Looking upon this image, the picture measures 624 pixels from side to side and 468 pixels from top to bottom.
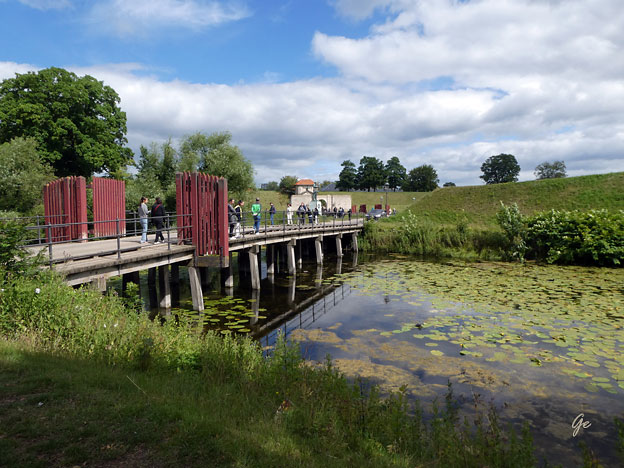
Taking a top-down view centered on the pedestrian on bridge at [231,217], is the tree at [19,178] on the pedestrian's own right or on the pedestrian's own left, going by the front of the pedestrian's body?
on the pedestrian's own right

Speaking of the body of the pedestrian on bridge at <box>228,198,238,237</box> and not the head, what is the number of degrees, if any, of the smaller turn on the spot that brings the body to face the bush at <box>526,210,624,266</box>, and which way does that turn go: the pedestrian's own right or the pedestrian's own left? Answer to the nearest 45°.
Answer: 0° — they already face it

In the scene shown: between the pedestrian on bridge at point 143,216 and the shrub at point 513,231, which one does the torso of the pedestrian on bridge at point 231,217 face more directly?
the pedestrian on bridge

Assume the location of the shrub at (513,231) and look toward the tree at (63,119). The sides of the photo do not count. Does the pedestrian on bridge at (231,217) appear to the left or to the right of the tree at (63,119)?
left

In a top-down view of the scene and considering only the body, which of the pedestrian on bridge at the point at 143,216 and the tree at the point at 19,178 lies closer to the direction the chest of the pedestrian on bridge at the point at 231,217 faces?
the pedestrian on bridge

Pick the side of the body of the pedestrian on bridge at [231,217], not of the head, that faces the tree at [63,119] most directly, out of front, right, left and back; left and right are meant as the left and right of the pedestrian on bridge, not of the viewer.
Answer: right

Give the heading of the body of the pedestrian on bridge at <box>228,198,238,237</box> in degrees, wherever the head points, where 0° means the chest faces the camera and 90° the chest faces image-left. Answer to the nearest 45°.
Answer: approximately 270°

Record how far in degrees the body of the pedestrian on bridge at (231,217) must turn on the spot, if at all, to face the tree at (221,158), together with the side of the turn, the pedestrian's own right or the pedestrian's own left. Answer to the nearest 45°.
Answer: approximately 135° to the pedestrian's own right
